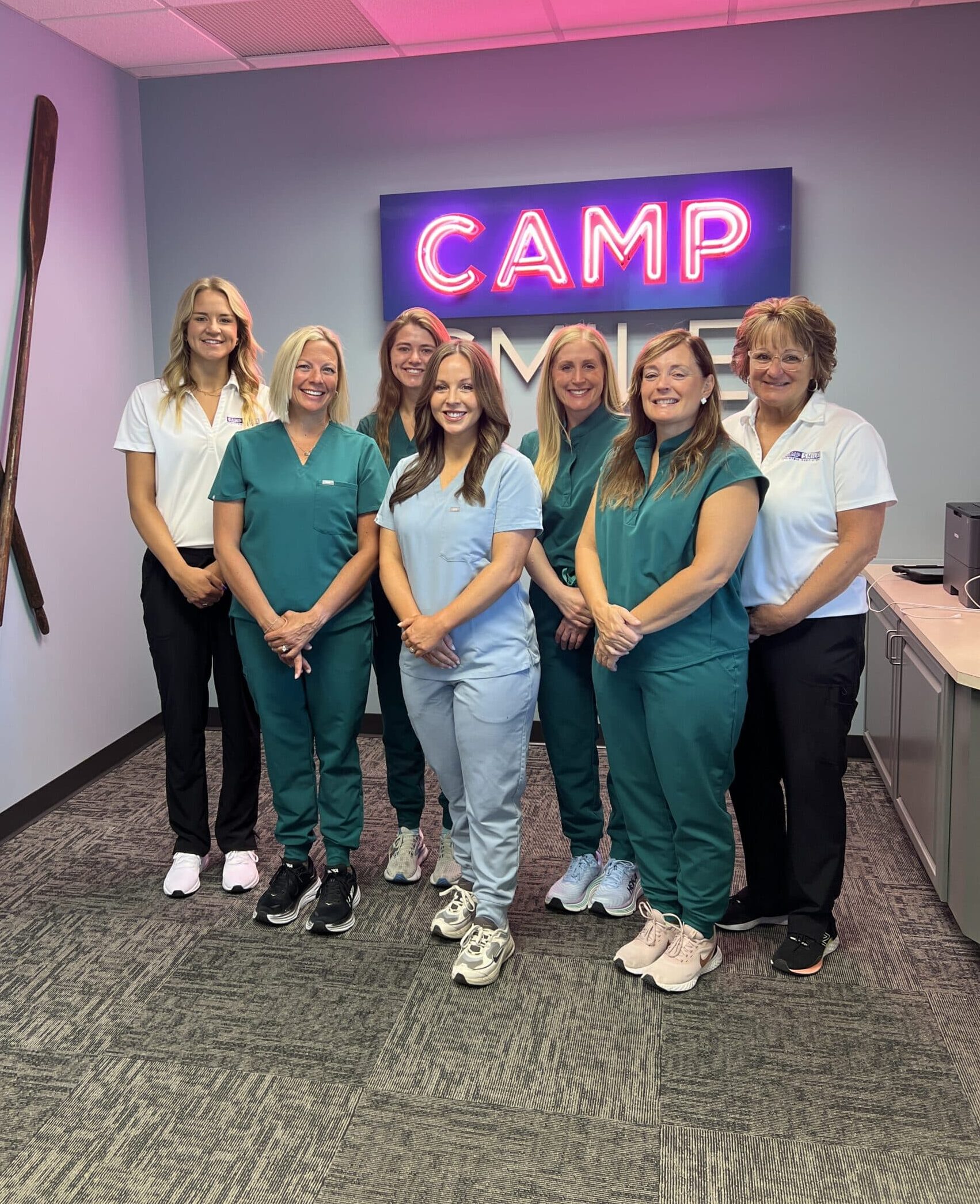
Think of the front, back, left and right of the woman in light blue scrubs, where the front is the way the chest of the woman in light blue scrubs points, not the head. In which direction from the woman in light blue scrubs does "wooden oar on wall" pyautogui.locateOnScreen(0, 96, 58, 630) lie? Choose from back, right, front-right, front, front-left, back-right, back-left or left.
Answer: right

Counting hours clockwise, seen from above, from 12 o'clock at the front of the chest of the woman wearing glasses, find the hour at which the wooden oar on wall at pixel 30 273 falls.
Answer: The wooden oar on wall is roughly at 2 o'clock from the woman wearing glasses.

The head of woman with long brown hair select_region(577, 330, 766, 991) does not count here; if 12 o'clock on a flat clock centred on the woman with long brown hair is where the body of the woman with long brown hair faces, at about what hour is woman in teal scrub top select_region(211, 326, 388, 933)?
The woman in teal scrub top is roughly at 2 o'clock from the woman with long brown hair.

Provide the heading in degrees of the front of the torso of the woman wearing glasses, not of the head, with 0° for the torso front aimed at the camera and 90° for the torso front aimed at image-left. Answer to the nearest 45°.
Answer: approximately 45°

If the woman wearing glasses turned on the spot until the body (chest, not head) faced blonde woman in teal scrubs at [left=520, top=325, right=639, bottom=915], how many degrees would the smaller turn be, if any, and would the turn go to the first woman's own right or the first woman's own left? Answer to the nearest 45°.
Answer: approximately 45° to the first woman's own right

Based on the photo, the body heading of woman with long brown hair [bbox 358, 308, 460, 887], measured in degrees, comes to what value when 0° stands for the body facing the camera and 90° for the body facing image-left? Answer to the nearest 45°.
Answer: approximately 0°

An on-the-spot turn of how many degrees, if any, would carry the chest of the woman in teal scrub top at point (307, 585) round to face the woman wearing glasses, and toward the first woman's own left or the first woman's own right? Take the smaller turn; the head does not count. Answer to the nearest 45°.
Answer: approximately 45° to the first woman's own left

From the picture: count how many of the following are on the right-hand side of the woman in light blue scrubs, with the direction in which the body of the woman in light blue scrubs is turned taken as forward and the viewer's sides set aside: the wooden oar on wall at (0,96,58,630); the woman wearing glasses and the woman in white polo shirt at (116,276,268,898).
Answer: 2
